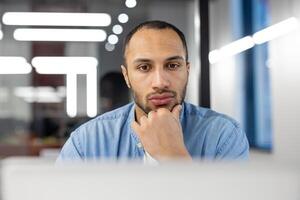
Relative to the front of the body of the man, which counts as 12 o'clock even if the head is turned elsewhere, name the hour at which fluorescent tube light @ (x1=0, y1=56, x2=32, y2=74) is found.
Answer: The fluorescent tube light is roughly at 5 o'clock from the man.

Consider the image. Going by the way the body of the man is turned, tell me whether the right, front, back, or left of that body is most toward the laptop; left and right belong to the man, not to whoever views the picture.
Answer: front

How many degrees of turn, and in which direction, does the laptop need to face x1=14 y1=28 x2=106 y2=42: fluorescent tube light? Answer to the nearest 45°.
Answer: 0° — it already faces it

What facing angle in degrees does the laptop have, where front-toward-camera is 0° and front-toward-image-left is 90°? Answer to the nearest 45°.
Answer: approximately 180°

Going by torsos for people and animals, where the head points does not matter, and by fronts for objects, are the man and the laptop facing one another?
yes

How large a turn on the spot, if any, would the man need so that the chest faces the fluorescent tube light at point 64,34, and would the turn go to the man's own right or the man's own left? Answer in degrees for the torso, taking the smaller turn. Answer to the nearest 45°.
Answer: approximately 180°

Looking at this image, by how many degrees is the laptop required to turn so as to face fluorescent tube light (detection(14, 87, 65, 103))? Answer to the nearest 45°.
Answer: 0° — it already faces it

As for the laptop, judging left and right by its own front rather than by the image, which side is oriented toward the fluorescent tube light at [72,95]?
front

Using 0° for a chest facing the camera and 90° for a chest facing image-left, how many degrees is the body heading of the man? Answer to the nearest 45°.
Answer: approximately 0°

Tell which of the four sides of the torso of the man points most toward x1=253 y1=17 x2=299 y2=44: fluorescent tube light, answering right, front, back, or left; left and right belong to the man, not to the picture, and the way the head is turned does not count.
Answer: back

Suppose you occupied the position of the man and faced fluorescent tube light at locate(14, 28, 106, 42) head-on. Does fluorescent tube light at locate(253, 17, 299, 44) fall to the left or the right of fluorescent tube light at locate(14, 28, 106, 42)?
right

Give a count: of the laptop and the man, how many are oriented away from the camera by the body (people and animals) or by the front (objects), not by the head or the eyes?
1
